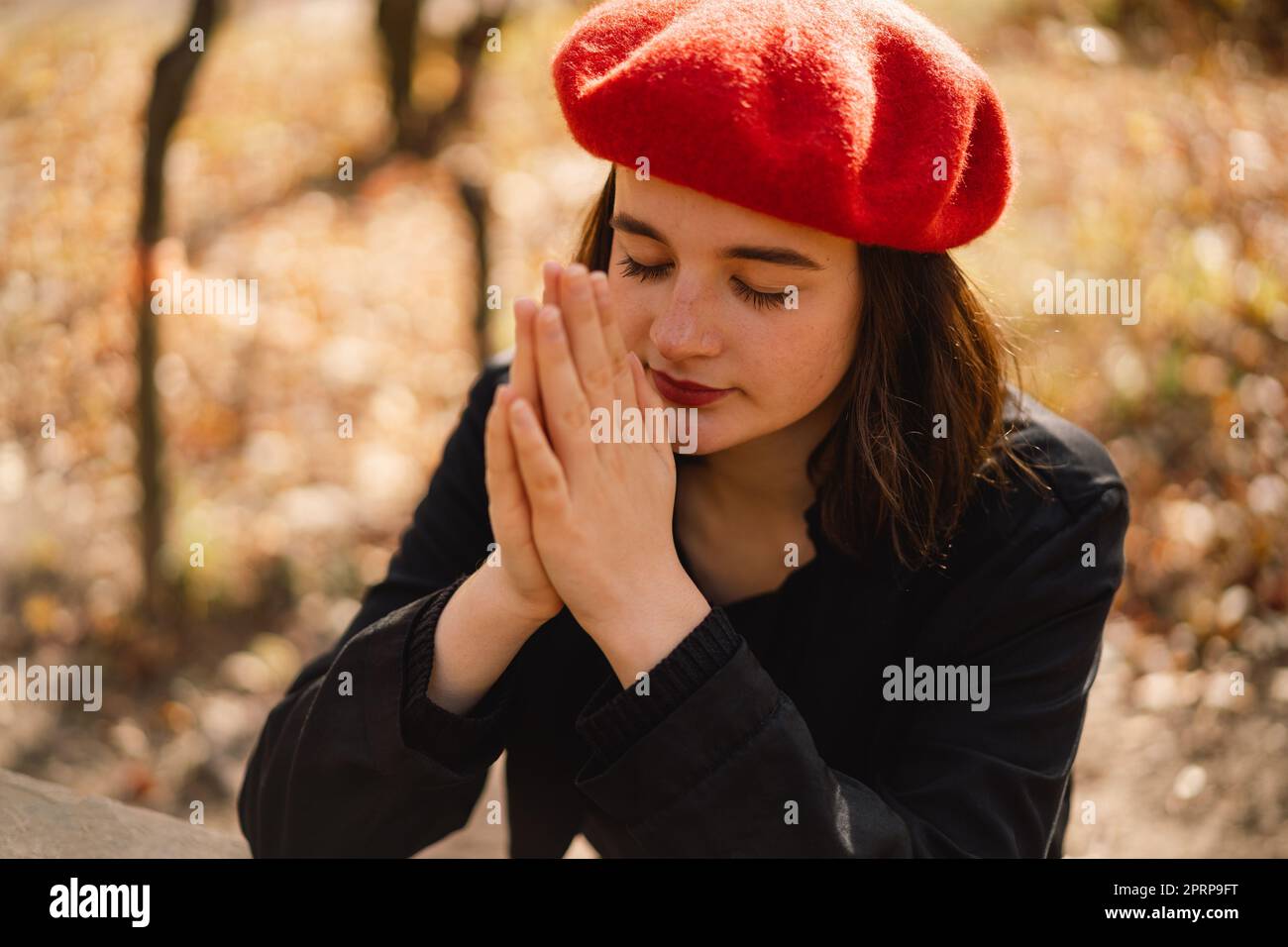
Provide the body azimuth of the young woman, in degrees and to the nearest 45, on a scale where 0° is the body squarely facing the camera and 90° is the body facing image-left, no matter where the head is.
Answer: approximately 45°

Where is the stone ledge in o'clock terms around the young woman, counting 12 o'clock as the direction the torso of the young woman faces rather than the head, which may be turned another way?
The stone ledge is roughly at 2 o'clock from the young woman.

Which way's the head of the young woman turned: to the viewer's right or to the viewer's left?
to the viewer's left
